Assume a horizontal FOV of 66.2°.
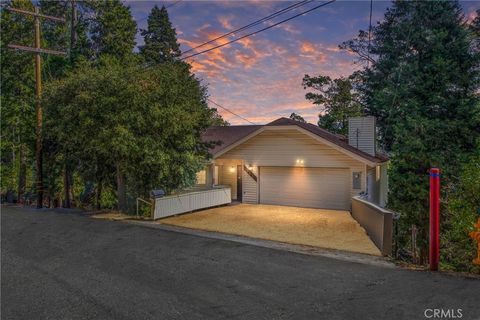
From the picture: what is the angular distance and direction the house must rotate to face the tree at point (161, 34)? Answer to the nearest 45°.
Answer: approximately 135° to its right

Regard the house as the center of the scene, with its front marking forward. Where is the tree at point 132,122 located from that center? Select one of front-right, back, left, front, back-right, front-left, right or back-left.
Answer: front-right

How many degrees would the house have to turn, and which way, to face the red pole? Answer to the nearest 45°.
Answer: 0° — it already faces it

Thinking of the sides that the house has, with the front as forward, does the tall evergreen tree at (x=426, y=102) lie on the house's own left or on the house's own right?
on the house's own left

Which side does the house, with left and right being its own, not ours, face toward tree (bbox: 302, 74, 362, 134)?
back

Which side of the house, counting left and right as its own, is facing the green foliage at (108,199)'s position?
right

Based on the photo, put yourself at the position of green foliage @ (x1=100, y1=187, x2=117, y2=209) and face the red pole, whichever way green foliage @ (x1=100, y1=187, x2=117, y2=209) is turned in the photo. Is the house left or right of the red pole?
left

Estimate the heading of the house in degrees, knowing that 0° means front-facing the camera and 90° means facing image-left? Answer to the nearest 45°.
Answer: approximately 0°

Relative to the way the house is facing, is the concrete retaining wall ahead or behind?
ahead
